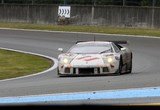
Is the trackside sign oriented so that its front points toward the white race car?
yes

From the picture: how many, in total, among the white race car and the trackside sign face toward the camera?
2

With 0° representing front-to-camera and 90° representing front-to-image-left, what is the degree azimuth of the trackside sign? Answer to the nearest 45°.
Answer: approximately 0°

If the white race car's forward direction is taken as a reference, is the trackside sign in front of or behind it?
behind

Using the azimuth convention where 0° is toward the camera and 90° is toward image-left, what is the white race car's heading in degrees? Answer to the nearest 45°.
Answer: approximately 0°
